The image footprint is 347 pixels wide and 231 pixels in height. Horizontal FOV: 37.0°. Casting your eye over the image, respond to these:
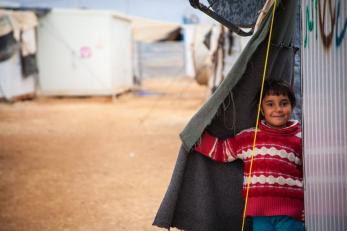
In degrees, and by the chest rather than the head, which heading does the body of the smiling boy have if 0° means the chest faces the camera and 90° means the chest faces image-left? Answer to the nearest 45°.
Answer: approximately 0°

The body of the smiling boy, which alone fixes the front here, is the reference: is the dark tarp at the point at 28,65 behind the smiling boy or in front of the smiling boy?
behind

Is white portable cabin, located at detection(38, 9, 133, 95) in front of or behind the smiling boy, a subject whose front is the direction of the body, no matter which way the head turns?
behind
